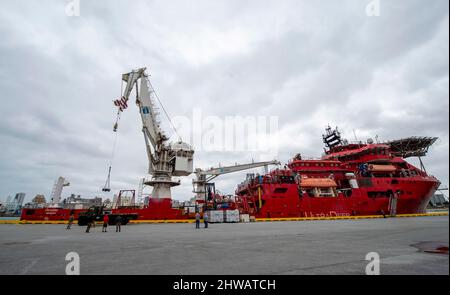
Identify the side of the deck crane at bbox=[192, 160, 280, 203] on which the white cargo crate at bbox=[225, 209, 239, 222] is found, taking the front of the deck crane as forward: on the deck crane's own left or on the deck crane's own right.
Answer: on the deck crane's own right

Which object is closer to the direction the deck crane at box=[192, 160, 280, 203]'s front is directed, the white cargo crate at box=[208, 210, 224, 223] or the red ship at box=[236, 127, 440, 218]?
the red ship

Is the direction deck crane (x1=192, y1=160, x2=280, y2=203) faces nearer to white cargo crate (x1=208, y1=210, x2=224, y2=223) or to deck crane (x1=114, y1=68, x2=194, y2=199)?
the white cargo crate

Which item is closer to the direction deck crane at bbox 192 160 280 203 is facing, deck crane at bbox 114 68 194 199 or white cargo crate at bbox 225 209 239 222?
the white cargo crate

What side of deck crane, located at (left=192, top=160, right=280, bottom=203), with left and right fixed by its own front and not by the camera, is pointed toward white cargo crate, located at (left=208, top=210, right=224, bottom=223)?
right

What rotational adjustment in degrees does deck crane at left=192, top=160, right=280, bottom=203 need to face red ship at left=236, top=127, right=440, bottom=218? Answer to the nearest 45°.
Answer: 0° — it already faces it

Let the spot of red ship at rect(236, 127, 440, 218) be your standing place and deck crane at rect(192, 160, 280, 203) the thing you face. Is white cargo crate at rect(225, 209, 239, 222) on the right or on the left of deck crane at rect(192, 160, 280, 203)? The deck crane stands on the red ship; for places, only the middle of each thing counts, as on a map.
left

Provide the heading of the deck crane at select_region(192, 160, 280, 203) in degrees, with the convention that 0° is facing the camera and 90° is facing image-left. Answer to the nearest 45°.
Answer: approximately 270°

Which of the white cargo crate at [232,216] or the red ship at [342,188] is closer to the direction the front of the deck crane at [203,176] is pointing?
the red ship
